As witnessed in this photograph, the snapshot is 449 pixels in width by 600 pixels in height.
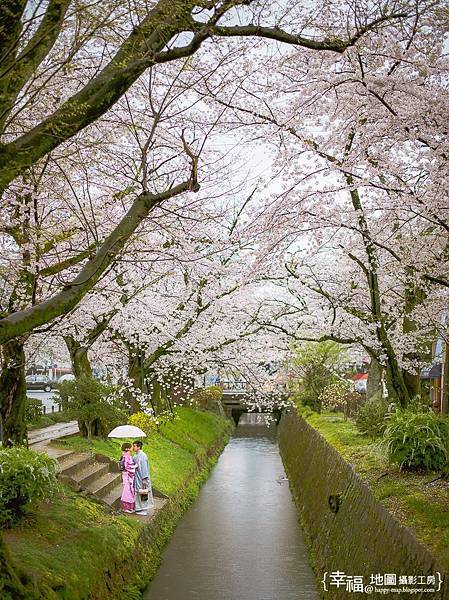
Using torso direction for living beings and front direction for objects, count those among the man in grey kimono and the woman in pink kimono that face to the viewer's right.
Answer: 1

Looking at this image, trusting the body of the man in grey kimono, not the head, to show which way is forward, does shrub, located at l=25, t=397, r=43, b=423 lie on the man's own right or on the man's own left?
on the man's own right

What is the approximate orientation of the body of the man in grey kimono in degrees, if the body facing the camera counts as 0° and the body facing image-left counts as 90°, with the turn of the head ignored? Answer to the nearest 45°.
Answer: approximately 90°

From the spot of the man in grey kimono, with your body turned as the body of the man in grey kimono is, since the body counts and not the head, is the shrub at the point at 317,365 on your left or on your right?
on your right

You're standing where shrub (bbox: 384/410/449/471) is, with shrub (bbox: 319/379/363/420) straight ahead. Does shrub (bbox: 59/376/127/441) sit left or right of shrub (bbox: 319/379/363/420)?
left

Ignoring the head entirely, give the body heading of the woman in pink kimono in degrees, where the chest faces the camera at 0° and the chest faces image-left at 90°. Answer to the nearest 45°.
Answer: approximately 270°

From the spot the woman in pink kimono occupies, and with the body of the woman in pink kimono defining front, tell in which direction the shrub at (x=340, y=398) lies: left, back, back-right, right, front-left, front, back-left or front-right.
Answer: front-left

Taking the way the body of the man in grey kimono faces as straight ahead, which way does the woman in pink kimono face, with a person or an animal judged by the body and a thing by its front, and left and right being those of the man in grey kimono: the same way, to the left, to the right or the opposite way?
the opposite way

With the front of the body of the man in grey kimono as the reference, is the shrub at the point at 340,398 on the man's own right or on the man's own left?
on the man's own right

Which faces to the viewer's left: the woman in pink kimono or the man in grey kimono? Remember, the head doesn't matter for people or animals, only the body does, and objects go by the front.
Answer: the man in grey kimono
